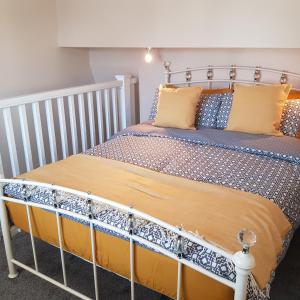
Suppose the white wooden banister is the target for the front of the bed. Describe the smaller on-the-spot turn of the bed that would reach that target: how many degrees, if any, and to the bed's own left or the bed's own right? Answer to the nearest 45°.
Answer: approximately 90° to the bed's own right

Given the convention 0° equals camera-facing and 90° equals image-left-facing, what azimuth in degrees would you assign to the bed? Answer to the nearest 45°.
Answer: approximately 45°
